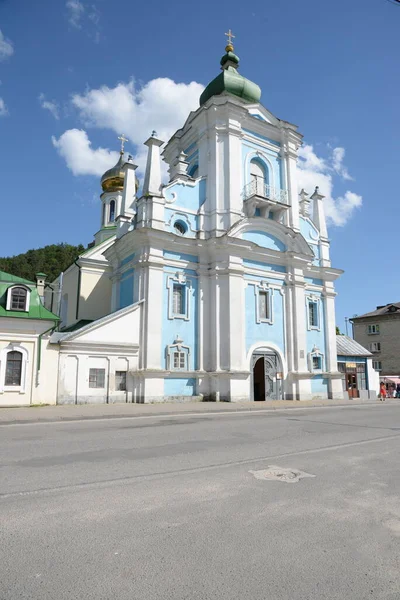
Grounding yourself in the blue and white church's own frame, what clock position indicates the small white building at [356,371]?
The small white building is roughly at 9 o'clock from the blue and white church.

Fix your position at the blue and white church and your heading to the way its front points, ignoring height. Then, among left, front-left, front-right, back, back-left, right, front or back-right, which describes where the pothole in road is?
front-right

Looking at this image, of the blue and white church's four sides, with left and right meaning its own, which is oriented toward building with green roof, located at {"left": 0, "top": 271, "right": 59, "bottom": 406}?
right

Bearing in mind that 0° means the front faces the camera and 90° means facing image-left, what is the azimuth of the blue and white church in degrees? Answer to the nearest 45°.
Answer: approximately 315°

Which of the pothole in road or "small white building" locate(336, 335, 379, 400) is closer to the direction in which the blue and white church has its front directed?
the pothole in road
